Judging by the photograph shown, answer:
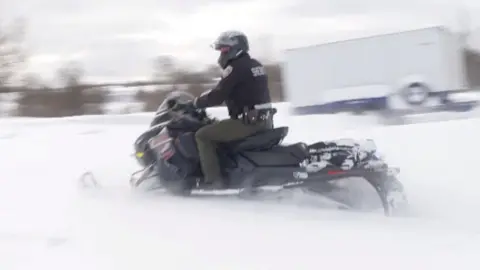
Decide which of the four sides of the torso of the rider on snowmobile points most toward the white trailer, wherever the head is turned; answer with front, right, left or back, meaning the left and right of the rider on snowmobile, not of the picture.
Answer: right

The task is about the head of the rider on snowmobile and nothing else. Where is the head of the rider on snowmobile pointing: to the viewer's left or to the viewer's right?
to the viewer's left

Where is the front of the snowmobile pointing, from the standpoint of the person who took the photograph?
facing to the left of the viewer

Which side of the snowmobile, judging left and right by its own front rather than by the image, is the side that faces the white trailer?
right

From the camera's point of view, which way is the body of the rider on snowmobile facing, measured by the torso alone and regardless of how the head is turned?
to the viewer's left
